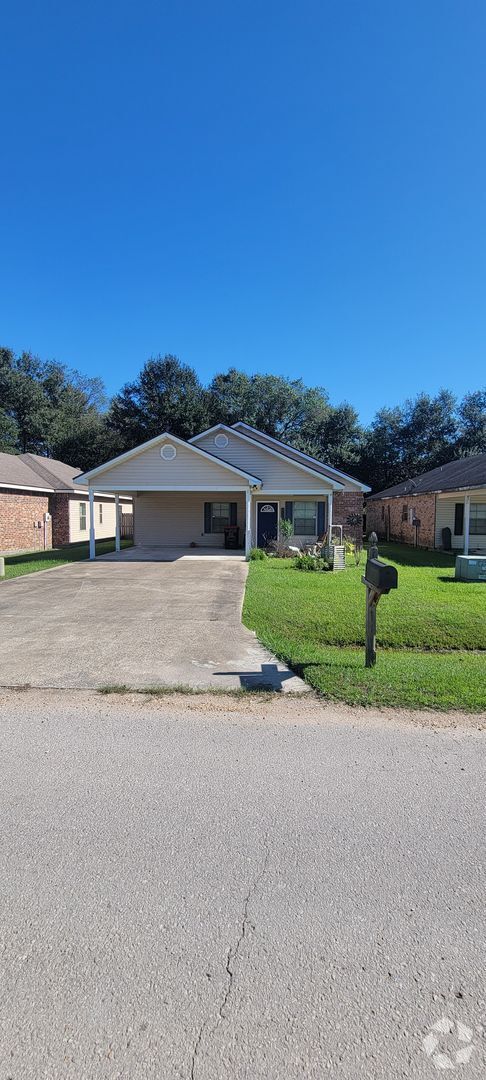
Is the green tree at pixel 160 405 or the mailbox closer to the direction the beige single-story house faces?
the mailbox

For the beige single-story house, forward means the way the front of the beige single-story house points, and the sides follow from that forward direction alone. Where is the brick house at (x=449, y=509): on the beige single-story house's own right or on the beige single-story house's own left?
on the beige single-story house's own left

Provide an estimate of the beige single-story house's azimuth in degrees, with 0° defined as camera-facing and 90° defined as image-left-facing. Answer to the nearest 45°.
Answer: approximately 0°

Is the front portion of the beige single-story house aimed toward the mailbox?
yes

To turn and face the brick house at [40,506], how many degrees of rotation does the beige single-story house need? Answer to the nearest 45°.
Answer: approximately 90° to its right

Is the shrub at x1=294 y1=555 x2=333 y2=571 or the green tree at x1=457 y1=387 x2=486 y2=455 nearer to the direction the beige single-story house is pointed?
the shrub

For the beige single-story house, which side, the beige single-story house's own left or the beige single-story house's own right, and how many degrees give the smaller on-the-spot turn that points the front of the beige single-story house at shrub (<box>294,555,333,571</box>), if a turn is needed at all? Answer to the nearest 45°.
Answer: approximately 45° to the beige single-story house's own left

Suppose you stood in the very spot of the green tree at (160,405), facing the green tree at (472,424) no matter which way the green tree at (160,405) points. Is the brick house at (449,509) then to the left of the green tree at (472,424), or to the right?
right

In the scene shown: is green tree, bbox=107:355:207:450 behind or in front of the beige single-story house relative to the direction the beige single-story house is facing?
behind
